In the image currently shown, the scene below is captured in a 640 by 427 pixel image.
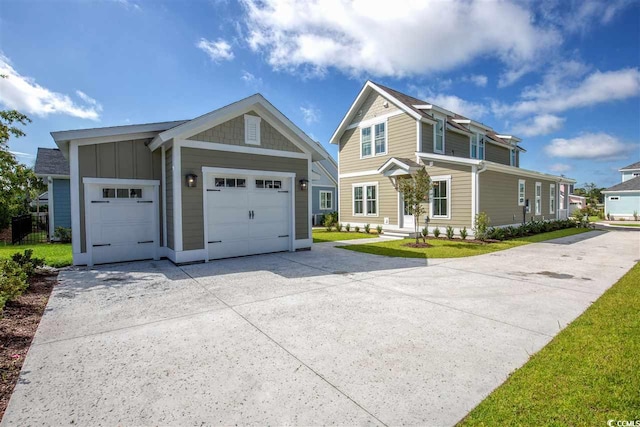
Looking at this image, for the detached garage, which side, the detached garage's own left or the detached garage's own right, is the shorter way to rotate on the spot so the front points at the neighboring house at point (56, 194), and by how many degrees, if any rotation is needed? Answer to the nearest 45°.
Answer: approximately 180°

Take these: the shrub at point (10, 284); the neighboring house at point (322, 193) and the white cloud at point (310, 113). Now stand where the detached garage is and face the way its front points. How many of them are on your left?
2

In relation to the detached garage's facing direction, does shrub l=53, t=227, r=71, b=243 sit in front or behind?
behind

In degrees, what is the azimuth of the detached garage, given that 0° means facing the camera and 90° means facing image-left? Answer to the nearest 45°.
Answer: approximately 315°

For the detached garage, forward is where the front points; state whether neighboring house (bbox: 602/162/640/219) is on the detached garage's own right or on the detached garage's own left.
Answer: on the detached garage's own left

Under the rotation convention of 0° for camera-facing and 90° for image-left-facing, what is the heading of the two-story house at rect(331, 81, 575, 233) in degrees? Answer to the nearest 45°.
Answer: approximately 45°

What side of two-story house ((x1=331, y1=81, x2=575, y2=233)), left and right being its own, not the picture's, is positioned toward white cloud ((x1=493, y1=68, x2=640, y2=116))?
back

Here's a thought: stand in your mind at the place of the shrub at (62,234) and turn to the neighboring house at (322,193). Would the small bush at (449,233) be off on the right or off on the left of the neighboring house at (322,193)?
right
